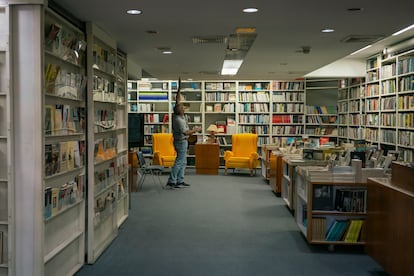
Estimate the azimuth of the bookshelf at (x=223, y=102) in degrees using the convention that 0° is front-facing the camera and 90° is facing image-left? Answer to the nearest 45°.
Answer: approximately 0°

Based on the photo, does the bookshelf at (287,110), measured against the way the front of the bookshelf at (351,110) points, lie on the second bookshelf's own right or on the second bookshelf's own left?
on the second bookshelf's own right

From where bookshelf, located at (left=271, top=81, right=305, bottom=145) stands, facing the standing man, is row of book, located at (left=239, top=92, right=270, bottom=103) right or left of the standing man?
right

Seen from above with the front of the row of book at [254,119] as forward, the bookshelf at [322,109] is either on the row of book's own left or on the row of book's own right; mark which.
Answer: on the row of book's own left

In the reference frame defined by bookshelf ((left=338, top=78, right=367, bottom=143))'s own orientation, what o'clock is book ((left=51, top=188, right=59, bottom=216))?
The book is roughly at 11 o'clock from the bookshelf.

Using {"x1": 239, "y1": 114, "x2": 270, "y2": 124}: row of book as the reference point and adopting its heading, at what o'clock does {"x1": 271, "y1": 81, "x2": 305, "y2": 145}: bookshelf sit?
The bookshelf is roughly at 9 o'clock from the row of book.

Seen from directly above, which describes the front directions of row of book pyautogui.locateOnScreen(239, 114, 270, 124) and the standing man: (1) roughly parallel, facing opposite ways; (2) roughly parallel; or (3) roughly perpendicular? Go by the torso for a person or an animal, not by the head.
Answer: roughly perpendicular

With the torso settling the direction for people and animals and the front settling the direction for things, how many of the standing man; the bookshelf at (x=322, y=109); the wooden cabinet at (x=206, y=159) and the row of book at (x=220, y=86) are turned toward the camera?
3

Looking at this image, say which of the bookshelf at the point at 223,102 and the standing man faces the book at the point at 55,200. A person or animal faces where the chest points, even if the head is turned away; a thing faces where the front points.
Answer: the bookshelf
